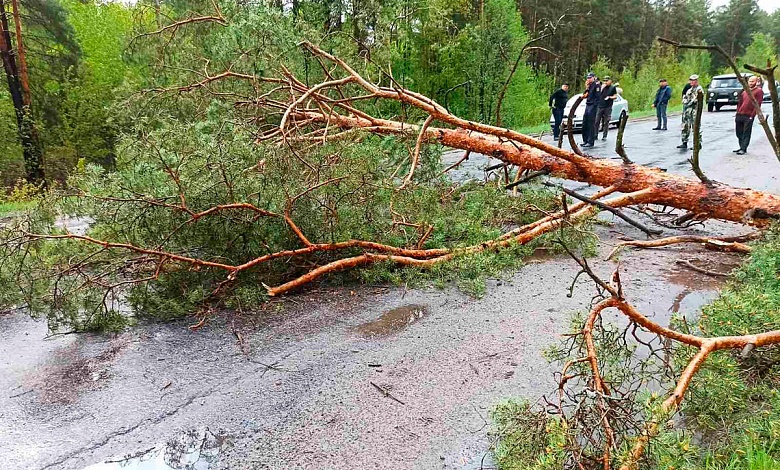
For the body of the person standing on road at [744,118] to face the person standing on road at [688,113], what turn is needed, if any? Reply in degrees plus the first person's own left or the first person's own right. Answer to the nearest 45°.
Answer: approximately 90° to the first person's own right

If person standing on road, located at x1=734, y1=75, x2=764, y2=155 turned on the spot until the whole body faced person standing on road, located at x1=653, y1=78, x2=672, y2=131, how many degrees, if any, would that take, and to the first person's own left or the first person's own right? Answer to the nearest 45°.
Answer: approximately 90° to the first person's own right

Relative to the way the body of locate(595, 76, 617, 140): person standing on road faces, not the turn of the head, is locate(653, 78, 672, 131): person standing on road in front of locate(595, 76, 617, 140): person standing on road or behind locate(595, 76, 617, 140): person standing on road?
behind

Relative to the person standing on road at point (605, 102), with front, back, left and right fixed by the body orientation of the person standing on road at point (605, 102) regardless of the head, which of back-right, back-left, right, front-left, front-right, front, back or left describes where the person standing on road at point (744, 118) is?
left

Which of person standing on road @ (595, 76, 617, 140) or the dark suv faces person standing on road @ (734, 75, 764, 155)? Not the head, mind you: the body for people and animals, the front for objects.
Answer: the dark suv

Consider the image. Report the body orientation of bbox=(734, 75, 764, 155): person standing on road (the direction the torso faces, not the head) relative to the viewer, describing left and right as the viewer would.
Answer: facing the viewer and to the left of the viewer

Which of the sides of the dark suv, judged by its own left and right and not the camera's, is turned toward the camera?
front

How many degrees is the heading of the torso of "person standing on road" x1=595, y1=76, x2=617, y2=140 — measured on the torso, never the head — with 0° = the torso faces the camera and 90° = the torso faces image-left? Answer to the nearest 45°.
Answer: approximately 45°

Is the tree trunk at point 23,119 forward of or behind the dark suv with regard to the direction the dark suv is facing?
forward

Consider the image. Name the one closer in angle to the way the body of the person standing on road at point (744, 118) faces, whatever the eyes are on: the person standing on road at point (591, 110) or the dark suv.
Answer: the person standing on road

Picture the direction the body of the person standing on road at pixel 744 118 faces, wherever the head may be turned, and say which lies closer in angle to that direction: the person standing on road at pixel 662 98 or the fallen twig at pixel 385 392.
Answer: the fallen twig

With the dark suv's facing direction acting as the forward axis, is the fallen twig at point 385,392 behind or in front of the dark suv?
in front
